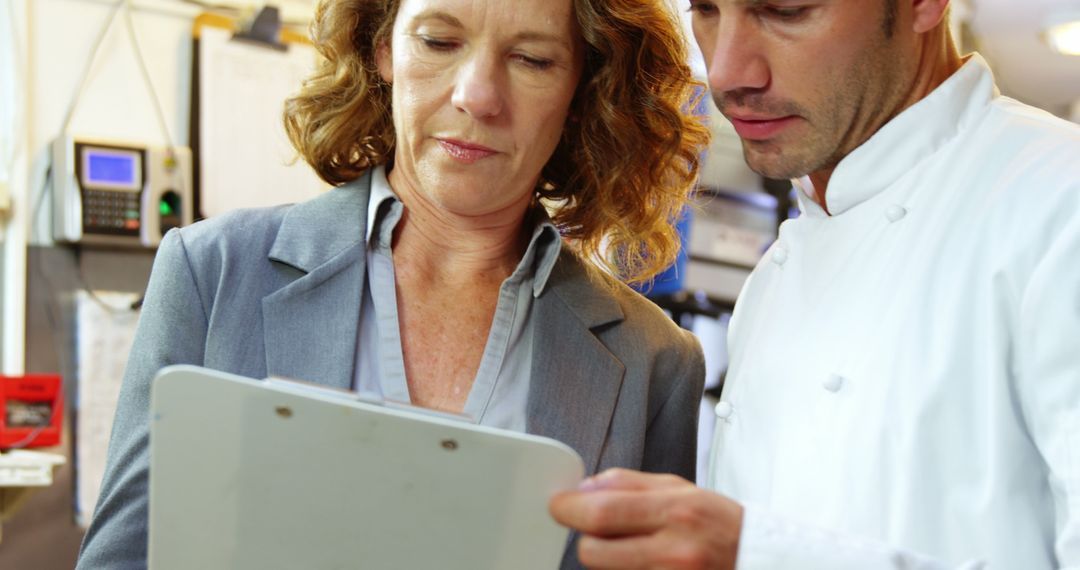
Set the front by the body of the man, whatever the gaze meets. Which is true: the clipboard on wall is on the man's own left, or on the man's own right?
on the man's own right

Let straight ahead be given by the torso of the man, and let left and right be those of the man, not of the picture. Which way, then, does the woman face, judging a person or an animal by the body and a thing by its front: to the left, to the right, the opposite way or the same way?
to the left

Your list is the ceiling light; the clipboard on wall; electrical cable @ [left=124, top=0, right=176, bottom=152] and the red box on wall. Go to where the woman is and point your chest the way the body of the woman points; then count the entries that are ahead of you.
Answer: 0

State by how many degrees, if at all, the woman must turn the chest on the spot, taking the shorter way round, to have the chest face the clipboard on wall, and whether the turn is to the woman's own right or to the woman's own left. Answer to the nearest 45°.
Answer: approximately 180°

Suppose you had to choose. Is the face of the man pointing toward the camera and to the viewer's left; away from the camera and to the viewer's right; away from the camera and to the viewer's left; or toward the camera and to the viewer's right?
toward the camera and to the viewer's left

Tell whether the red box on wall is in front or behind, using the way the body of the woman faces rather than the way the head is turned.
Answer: behind

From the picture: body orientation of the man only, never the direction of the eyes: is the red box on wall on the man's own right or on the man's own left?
on the man's own right

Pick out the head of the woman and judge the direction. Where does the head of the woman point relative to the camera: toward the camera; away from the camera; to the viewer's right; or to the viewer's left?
toward the camera

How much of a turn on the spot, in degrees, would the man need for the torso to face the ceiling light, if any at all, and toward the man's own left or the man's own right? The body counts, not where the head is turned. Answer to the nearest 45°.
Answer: approximately 135° to the man's own right

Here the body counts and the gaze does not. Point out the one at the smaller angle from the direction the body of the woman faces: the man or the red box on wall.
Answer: the man

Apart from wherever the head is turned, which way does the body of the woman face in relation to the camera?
toward the camera

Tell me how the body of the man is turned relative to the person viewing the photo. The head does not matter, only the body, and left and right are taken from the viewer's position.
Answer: facing the viewer and to the left of the viewer

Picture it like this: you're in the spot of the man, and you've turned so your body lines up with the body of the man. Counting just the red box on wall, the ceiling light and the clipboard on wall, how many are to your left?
0

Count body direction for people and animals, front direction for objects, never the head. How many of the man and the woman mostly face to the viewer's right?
0

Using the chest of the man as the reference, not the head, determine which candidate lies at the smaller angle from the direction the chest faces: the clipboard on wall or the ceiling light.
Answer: the clipboard on wall

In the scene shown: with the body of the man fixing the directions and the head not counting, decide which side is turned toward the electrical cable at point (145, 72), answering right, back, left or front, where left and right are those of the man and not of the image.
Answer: right

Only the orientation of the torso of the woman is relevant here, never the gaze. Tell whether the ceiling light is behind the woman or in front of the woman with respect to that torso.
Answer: behind
